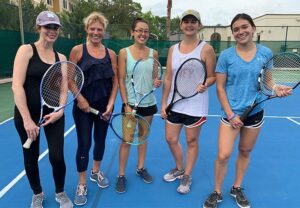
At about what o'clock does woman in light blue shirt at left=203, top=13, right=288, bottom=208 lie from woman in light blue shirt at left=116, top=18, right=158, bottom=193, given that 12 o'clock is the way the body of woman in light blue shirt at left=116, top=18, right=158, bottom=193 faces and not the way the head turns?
woman in light blue shirt at left=203, top=13, right=288, bottom=208 is roughly at 10 o'clock from woman in light blue shirt at left=116, top=18, right=158, bottom=193.

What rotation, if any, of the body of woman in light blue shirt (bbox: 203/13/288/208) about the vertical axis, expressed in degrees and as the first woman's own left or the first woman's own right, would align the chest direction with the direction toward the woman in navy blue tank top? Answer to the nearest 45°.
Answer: approximately 90° to the first woman's own right

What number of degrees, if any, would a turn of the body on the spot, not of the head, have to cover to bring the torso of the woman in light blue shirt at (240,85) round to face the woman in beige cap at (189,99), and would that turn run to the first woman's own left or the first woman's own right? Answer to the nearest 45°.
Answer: approximately 135° to the first woman's own right

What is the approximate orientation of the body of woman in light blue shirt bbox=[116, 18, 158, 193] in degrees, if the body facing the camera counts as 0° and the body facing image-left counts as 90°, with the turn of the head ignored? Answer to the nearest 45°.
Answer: approximately 0°

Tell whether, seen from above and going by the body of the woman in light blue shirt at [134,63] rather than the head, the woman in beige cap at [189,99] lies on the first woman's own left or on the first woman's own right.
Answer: on the first woman's own left

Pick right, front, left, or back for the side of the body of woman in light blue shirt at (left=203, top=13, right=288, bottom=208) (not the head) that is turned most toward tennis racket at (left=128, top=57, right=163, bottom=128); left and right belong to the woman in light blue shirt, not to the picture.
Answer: right

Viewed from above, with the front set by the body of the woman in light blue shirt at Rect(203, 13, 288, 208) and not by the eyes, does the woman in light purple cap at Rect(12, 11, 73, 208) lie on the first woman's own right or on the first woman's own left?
on the first woman's own right

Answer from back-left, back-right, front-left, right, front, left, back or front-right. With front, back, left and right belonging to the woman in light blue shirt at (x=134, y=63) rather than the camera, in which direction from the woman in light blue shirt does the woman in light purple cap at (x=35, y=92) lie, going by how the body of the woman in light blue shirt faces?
front-right
